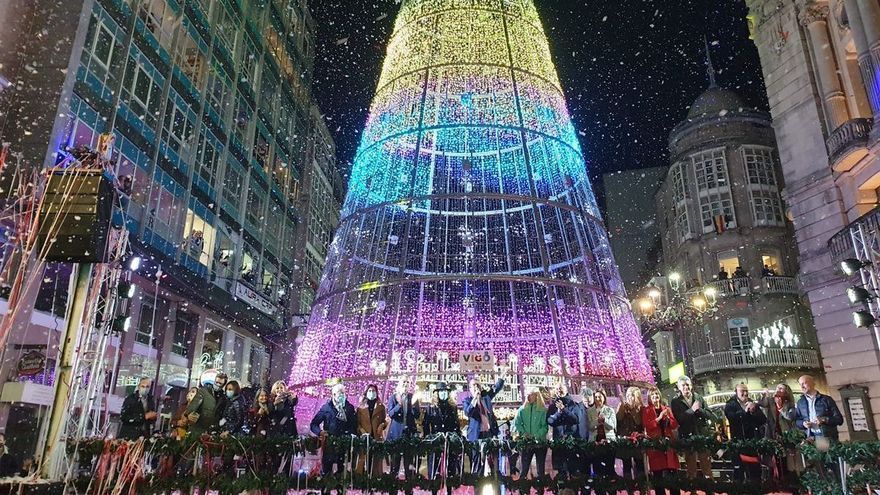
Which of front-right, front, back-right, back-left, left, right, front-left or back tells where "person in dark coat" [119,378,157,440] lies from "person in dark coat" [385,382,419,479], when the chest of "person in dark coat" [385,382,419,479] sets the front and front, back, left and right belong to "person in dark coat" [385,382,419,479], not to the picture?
right

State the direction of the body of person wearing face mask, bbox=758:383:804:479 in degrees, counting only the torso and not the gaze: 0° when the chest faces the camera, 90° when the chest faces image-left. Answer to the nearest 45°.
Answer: approximately 45°

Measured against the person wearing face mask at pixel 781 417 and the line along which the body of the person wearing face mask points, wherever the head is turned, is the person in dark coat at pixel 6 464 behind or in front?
in front

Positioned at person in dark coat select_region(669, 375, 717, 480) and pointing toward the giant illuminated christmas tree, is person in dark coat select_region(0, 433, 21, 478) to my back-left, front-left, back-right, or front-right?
front-left

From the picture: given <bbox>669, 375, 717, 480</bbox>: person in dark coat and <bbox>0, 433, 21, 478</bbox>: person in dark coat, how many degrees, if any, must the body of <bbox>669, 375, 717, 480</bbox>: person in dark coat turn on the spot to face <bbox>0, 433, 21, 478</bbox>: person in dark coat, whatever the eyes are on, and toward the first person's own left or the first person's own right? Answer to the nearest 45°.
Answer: approximately 90° to the first person's own right

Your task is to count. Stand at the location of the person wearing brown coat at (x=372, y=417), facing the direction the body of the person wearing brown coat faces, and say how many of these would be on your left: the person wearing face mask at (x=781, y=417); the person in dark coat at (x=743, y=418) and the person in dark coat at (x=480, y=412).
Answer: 3

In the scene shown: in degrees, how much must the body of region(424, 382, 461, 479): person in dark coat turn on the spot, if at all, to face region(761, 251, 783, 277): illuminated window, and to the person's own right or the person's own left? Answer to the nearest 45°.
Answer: approximately 135° to the person's own left

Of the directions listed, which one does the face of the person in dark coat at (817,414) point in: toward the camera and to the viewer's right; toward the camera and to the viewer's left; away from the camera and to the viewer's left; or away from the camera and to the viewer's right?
toward the camera and to the viewer's left

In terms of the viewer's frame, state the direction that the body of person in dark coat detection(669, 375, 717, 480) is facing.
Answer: toward the camera

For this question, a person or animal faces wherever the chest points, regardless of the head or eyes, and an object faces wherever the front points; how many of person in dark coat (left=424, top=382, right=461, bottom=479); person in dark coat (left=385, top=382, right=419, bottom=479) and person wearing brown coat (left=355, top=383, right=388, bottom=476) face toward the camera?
3

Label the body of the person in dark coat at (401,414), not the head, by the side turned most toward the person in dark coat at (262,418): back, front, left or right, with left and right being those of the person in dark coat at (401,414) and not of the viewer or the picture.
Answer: right

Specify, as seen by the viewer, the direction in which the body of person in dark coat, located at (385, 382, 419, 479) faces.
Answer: toward the camera

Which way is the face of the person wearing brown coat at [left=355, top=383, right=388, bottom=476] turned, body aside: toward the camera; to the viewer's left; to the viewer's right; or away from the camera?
toward the camera

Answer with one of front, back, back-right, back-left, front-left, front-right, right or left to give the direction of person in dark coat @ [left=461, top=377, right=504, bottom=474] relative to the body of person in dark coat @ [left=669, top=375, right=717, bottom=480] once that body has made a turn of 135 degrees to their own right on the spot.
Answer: front-left

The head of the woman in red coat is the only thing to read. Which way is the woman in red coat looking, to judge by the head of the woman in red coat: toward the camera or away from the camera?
toward the camera

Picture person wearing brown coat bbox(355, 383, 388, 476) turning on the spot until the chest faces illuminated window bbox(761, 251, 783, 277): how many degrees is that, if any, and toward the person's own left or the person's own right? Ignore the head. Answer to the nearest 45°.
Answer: approximately 135° to the person's own left

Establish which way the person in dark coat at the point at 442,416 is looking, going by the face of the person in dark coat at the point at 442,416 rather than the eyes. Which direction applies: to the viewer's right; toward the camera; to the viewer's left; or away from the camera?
toward the camera

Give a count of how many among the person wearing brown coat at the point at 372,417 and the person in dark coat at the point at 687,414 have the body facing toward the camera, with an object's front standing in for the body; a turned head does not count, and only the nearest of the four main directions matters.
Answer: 2

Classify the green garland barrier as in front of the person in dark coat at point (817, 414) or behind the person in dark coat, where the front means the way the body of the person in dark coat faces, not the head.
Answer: in front

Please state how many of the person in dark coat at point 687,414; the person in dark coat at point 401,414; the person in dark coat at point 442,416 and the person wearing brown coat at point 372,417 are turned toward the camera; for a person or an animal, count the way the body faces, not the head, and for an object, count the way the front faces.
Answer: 4
